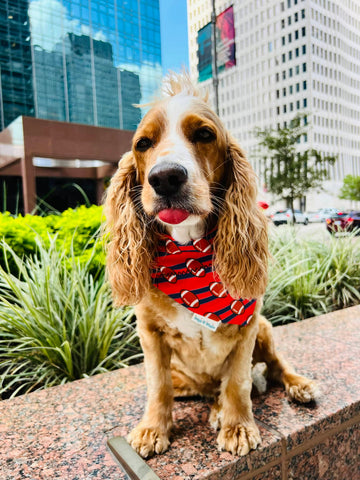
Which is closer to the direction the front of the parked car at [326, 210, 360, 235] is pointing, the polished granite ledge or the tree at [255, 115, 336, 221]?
the tree

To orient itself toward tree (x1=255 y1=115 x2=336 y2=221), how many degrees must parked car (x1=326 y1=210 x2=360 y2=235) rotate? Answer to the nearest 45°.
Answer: approximately 45° to its left

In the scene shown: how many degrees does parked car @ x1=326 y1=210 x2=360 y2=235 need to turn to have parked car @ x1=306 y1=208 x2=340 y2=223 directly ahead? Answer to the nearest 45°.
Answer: approximately 45° to its left
